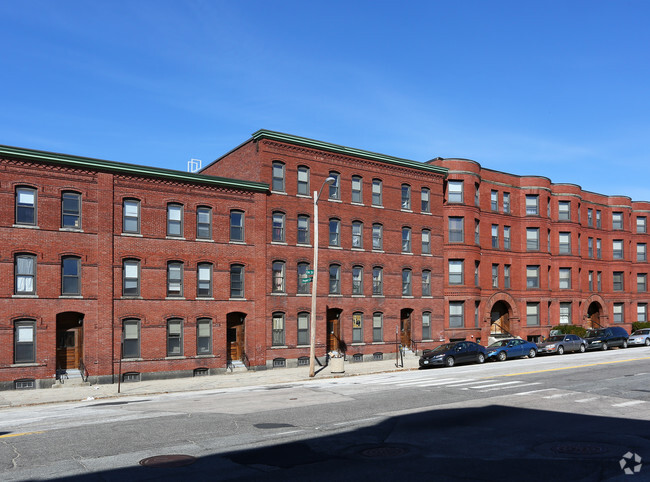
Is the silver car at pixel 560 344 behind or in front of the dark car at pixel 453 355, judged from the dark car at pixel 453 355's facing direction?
behind

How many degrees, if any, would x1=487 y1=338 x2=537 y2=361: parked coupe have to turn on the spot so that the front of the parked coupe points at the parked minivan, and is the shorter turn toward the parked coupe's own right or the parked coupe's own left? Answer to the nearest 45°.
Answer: approximately 180°

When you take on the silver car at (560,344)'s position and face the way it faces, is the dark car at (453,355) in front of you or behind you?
in front

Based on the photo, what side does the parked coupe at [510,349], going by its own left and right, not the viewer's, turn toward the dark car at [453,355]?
front

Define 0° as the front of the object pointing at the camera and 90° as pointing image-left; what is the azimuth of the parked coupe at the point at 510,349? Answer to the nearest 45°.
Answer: approximately 45°

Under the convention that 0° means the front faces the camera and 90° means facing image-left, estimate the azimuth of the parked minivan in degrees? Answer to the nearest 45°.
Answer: approximately 45°

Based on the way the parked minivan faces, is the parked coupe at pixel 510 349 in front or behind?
in front

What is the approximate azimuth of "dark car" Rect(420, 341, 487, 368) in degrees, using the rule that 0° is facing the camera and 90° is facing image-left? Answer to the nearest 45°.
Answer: approximately 45°

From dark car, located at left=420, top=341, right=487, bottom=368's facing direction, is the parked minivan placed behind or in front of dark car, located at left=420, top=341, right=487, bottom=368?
behind

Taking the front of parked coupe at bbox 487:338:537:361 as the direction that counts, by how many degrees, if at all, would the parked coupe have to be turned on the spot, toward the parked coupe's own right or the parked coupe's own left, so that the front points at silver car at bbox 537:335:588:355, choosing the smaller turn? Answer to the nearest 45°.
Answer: approximately 180°

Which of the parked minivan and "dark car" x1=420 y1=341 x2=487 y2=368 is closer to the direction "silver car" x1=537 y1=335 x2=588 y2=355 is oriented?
the dark car
